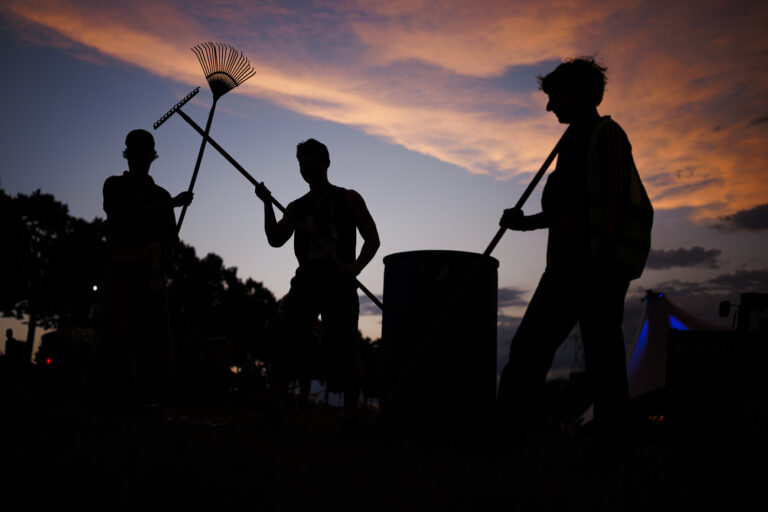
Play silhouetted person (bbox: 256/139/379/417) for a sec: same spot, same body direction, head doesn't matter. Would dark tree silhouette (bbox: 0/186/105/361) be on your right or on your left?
on your right

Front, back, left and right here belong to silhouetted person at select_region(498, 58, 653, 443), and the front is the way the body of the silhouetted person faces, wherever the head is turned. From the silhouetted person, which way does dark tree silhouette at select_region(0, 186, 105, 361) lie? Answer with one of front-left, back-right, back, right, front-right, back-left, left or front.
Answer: front-right

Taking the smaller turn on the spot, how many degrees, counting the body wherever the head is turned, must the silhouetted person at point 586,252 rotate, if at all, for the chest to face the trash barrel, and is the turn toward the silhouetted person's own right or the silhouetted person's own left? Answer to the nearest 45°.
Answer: approximately 45° to the silhouetted person's own right

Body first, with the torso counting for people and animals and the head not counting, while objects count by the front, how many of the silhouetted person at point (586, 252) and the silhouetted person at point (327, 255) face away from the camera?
0

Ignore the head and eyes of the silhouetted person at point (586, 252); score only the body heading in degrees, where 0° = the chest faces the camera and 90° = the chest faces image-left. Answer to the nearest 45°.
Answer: approximately 90°

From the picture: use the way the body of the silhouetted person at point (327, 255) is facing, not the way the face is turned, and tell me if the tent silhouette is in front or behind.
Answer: behind

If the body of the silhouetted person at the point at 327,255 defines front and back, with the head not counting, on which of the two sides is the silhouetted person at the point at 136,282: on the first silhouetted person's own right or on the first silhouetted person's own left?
on the first silhouetted person's own right

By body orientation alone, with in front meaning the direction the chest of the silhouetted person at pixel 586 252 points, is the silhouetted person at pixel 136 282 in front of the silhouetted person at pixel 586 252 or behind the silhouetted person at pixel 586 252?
in front

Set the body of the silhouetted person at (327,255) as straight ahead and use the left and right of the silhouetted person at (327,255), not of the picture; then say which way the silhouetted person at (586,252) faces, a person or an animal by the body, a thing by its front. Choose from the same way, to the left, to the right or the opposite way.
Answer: to the right

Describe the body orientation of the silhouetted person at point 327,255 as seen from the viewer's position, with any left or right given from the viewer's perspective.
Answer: facing the viewer and to the left of the viewer

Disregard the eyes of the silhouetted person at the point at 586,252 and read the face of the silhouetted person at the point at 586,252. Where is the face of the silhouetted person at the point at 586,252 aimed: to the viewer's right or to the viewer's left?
to the viewer's left

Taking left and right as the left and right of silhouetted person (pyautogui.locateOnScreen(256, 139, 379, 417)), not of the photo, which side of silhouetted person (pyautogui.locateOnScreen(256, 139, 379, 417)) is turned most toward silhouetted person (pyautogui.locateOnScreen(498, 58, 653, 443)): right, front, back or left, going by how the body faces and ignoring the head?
left

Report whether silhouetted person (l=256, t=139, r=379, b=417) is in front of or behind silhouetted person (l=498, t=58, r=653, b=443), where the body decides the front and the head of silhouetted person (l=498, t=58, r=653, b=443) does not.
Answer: in front
